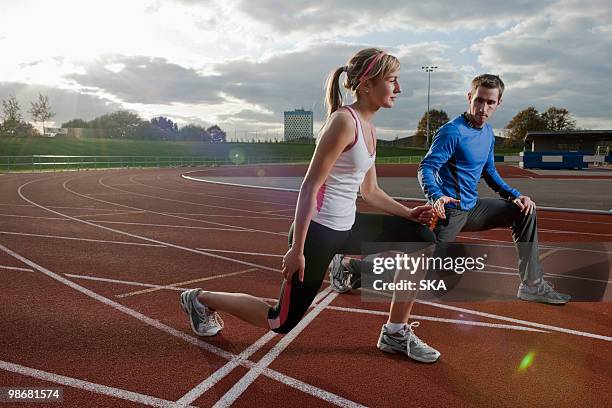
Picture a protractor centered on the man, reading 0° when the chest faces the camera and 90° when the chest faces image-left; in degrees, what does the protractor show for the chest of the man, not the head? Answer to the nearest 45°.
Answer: approximately 315°

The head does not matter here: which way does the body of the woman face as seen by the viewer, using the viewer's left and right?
facing to the right of the viewer

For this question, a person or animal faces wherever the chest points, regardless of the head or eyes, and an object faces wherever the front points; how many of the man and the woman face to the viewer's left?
0

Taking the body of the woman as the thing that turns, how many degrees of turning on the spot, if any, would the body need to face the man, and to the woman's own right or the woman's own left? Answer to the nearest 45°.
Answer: approximately 45° to the woman's own left

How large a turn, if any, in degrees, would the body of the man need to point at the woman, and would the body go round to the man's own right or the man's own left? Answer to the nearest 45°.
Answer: approximately 90° to the man's own right

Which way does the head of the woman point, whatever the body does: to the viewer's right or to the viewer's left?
to the viewer's right
